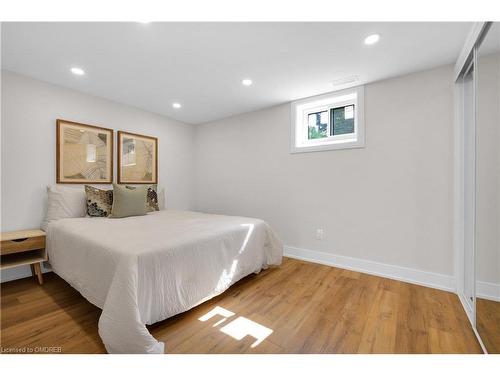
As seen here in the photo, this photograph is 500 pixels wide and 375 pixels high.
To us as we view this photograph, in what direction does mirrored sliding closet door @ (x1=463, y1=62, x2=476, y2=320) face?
facing to the left of the viewer

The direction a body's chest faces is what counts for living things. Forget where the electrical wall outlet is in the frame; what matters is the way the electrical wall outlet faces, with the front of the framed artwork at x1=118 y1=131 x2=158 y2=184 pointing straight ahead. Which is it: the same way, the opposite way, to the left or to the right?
to the right

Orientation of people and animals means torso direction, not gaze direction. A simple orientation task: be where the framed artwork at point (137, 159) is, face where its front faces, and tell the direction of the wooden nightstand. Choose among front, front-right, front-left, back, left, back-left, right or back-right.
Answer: right

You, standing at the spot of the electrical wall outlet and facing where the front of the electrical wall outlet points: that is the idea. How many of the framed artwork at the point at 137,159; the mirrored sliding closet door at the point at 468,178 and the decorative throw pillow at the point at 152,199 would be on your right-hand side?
2

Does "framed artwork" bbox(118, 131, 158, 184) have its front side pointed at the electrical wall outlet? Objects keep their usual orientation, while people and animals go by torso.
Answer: yes

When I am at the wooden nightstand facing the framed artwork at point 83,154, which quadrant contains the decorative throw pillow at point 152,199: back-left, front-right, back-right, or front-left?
front-right

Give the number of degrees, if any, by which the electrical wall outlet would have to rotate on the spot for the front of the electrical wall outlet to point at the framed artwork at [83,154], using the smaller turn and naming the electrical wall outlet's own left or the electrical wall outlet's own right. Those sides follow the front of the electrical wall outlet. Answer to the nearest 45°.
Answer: approximately 90° to the electrical wall outlet's own right

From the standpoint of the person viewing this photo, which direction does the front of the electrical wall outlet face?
facing the viewer

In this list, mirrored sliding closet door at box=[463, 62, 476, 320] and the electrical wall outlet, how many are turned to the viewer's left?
1

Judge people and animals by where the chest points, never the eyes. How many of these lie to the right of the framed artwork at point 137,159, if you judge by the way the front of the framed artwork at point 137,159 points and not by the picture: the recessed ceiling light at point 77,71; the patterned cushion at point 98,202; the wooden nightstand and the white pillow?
4
